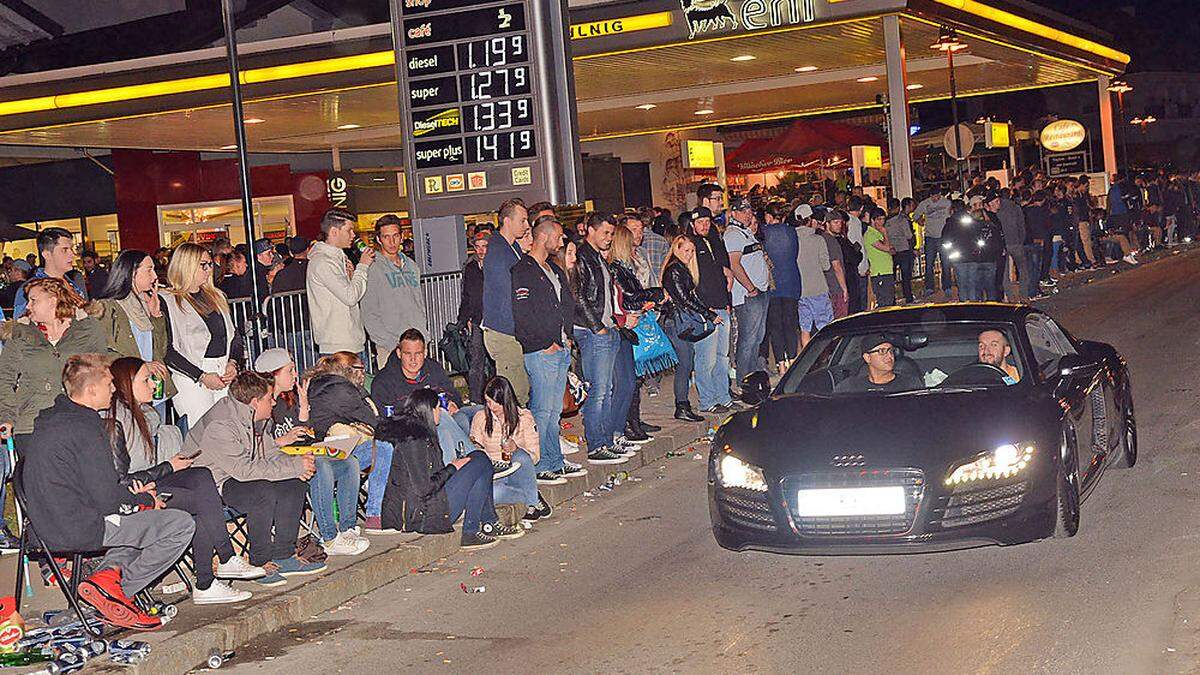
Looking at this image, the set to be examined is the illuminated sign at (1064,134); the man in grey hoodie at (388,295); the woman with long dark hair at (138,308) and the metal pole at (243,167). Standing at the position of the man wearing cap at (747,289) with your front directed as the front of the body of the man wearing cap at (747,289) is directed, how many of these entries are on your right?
3

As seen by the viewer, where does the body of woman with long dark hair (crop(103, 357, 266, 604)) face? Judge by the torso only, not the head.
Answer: to the viewer's right

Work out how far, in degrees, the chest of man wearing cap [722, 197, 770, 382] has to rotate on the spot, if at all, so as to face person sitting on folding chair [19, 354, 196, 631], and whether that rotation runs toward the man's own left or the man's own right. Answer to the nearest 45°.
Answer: approximately 45° to the man's own right

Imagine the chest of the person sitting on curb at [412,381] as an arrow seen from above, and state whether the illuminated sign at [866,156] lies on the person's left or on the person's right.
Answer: on the person's left

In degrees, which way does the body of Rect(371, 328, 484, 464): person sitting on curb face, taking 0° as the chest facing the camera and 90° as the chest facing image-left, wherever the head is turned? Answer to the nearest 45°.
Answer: approximately 315°

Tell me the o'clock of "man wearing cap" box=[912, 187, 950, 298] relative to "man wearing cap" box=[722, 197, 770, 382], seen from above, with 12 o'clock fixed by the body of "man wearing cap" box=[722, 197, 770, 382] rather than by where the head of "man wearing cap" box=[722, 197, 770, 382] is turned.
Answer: "man wearing cap" box=[912, 187, 950, 298] is roughly at 8 o'clock from "man wearing cap" box=[722, 197, 770, 382].

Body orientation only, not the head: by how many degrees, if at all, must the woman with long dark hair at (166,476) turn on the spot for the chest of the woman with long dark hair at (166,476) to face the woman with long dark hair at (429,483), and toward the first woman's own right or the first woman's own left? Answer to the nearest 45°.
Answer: approximately 45° to the first woman's own left

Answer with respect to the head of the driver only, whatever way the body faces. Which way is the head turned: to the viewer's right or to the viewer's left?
to the viewer's left

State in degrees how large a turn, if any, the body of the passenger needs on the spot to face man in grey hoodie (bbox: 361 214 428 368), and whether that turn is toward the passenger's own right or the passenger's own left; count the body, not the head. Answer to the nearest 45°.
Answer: approximately 135° to the passenger's own right

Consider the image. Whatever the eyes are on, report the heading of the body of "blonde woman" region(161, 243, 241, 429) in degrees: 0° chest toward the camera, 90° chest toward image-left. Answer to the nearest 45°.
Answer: approximately 315°
